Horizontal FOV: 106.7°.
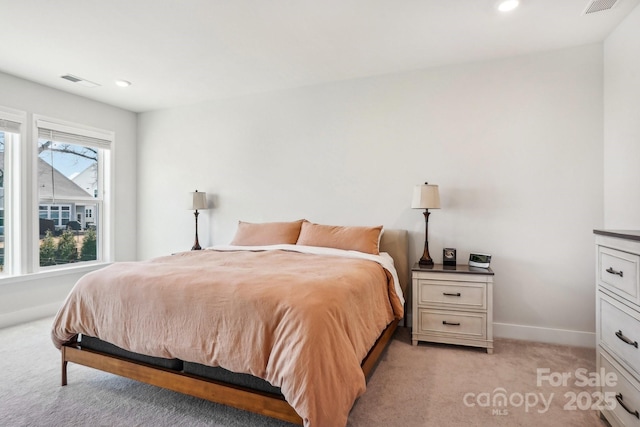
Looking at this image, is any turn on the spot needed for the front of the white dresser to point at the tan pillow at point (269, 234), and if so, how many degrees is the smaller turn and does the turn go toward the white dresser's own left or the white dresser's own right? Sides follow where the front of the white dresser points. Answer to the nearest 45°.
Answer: approximately 45° to the white dresser's own right

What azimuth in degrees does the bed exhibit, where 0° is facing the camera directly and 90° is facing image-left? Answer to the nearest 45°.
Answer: approximately 45°

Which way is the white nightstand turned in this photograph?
toward the camera

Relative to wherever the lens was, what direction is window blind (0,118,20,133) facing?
facing the viewer and to the right of the viewer

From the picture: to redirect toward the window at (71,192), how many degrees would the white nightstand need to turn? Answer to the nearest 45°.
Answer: approximately 90° to its right

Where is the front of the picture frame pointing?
toward the camera

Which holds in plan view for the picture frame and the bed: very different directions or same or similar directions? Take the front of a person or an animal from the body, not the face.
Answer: same or similar directions

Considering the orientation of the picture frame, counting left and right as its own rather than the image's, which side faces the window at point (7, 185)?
right

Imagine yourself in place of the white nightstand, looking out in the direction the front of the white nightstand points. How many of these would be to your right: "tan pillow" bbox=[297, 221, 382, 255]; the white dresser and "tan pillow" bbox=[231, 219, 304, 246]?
2

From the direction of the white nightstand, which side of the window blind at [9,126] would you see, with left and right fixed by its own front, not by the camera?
front

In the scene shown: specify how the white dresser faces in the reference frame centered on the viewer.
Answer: facing the viewer and to the left of the viewer

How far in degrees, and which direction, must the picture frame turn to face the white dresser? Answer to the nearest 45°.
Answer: approximately 45° to its left
